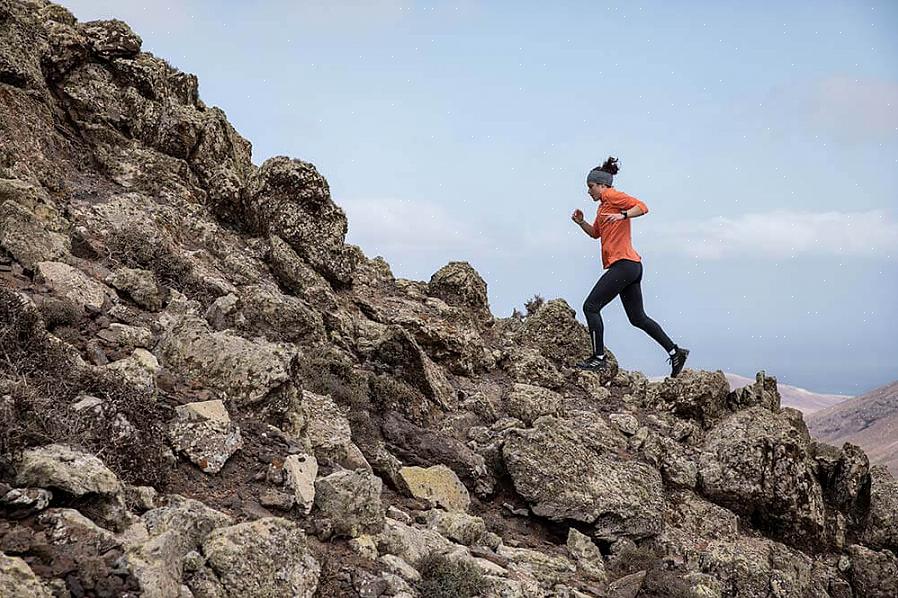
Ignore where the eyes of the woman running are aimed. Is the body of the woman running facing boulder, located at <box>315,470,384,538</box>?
no

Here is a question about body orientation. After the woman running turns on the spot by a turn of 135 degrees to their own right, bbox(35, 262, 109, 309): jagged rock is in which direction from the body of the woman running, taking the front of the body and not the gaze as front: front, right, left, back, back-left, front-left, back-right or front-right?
back

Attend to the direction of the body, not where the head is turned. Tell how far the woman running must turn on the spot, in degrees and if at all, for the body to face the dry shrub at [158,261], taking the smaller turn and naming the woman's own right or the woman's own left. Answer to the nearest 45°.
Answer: approximately 45° to the woman's own left

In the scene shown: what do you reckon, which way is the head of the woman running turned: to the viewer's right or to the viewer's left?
to the viewer's left

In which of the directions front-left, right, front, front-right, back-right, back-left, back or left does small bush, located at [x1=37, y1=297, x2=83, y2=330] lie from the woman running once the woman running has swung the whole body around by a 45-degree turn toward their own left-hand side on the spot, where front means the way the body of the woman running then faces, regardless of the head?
front

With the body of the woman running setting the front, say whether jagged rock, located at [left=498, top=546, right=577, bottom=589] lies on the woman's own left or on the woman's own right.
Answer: on the woman's own left

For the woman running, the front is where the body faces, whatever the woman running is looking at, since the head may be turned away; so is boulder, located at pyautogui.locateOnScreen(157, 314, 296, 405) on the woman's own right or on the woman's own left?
on the woman's own left

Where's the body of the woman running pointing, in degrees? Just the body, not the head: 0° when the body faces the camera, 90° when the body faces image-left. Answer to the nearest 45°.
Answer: approximately 90°

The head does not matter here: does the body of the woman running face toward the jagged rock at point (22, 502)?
no

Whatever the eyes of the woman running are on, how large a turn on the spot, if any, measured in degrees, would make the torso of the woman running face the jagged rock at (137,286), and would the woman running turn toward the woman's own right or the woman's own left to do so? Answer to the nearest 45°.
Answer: approximately 45° to the woman's own left
